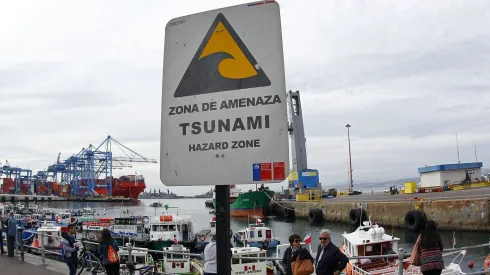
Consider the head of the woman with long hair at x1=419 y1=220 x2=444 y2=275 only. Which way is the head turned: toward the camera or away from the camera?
away from the camera

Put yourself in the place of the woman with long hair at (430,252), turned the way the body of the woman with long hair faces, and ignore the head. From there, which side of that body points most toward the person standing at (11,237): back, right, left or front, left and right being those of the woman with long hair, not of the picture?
left

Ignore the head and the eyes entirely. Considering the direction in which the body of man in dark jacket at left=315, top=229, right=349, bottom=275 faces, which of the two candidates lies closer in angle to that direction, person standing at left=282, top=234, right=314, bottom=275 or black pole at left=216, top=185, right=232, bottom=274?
the black pole

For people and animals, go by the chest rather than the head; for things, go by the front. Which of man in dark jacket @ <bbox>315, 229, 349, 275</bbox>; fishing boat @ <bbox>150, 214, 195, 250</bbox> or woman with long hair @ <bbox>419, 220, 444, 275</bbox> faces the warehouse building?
the woman with long hair

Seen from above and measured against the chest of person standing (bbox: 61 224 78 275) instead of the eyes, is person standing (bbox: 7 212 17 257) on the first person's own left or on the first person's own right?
on the first person's own left

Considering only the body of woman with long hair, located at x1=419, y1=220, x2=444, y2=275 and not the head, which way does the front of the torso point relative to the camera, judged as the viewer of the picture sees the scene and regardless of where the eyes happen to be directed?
away from the camera

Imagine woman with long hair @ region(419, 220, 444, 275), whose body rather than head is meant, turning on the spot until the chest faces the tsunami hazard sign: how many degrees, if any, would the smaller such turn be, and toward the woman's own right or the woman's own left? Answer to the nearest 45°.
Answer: approximately 180°

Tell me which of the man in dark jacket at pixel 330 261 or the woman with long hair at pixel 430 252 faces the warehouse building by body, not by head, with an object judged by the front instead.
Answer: the woman with long hair

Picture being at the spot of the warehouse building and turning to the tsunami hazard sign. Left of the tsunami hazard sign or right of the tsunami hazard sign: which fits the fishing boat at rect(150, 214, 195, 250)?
right
